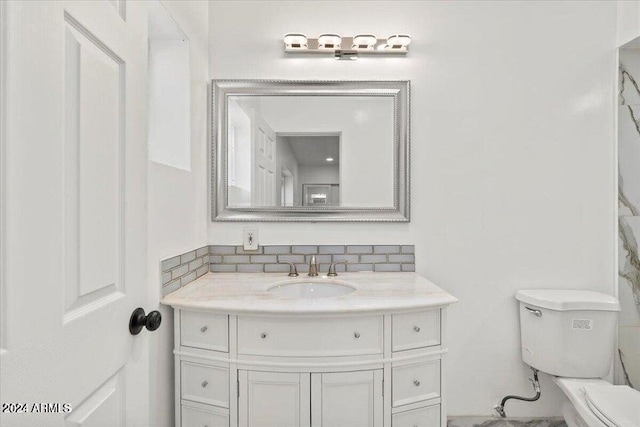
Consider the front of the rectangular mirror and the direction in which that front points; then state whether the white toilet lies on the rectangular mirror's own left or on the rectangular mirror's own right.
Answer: on the rectangular mirror's own left

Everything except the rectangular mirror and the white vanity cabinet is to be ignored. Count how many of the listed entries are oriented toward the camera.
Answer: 2

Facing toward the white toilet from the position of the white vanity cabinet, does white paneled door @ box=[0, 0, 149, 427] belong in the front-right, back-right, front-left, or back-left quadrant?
back-right

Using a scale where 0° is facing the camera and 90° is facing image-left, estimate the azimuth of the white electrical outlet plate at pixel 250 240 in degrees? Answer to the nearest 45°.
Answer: approximately 0°

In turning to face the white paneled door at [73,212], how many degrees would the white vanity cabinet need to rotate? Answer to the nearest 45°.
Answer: approximately 45° to its right
